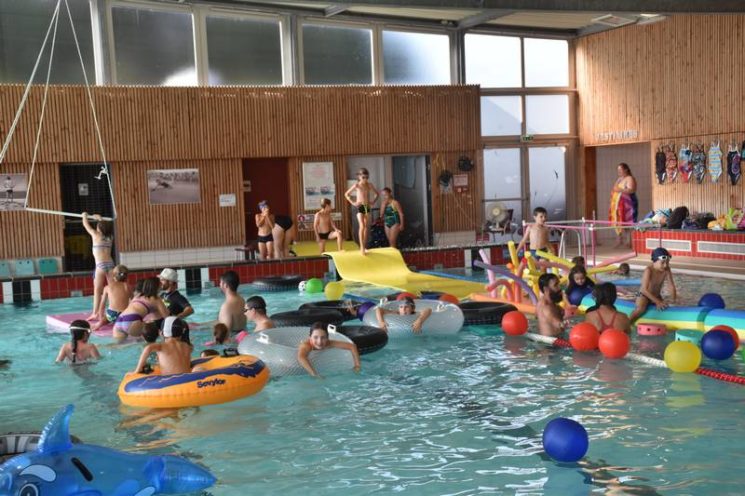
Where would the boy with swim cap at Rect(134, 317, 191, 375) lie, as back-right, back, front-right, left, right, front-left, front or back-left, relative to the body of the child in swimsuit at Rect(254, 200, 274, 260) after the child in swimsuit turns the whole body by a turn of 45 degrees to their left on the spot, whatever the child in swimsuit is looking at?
front-right

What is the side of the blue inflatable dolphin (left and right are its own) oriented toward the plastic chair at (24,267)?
right

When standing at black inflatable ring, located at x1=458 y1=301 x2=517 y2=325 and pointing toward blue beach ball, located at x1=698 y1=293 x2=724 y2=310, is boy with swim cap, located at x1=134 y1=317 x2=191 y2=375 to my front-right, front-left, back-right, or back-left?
back-right

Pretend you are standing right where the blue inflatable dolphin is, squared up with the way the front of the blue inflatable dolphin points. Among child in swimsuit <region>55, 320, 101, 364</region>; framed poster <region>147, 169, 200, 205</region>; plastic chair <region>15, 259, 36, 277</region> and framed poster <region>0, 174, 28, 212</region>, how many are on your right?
4

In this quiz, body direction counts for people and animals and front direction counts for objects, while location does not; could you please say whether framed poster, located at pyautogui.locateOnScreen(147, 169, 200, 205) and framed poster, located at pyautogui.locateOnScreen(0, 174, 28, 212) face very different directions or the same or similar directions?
same or similar directions

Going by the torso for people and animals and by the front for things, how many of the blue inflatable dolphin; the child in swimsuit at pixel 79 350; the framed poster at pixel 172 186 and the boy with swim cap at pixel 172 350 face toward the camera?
1

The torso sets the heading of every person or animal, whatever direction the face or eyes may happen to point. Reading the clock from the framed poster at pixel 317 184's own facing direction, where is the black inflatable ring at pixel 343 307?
The black inflatable ring is roughly at 12 o'clock from the framed poster.

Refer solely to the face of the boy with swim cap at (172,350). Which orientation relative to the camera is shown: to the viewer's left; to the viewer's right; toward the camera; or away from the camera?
away from the camera

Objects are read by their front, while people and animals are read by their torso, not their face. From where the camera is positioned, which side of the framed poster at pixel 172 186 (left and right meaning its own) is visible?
front

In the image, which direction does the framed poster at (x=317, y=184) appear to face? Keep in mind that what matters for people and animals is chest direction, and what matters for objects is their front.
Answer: toward the camera

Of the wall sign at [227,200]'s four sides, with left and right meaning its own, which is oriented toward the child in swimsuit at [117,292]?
front

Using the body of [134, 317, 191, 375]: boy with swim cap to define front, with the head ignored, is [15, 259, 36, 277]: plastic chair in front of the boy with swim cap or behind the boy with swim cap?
in front

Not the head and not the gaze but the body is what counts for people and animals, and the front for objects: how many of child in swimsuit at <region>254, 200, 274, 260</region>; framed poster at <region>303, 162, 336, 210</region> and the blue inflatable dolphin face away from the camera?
0

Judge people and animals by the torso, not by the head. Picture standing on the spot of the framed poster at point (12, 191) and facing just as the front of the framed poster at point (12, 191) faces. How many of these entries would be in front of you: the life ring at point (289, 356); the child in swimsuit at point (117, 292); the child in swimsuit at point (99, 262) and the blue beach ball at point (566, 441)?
4

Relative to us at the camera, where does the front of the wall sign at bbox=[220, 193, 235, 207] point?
facing the viewer
